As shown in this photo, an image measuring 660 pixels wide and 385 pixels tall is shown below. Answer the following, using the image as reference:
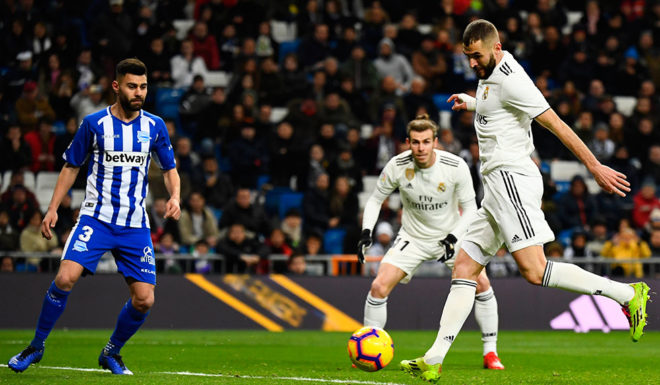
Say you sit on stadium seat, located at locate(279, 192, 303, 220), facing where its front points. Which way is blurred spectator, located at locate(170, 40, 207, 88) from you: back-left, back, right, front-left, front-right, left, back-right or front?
back-right

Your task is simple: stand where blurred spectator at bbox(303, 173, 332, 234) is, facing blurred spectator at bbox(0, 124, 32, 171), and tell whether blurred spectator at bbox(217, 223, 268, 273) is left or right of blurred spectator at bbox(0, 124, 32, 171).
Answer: left

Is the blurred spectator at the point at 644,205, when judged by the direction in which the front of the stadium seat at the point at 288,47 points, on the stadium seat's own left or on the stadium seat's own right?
on the stadium seat's own left

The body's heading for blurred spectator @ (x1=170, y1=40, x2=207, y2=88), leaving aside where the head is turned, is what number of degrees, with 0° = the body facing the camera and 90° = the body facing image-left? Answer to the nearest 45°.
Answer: approximately 0°

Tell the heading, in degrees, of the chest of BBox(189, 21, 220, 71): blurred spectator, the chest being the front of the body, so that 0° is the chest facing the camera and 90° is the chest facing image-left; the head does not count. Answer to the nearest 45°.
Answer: approximately 0°

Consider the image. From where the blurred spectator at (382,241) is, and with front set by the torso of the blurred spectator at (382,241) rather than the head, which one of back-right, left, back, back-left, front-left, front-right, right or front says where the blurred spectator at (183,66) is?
back-right

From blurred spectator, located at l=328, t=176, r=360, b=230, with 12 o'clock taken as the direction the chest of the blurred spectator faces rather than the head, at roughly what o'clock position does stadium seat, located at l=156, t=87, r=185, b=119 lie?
The stadium seat is roughly at 4 o'clock from the blurred spectator.

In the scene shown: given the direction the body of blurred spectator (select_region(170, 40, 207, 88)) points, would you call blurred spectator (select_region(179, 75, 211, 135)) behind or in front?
in front

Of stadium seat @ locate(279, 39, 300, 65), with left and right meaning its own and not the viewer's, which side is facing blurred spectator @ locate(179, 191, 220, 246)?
front

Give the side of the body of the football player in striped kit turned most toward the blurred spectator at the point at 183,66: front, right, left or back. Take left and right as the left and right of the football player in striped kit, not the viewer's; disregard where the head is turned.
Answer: back

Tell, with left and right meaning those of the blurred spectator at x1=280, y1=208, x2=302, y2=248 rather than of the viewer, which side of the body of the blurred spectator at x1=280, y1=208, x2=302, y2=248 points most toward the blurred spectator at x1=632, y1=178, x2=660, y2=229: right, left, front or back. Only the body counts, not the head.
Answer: left

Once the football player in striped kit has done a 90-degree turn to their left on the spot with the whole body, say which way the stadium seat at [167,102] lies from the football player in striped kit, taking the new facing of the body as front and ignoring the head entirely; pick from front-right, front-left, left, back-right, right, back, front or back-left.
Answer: left

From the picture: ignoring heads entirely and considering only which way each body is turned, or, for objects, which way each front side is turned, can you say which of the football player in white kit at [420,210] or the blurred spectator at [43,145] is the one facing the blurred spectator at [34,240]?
the blurred spectator at [43,145]

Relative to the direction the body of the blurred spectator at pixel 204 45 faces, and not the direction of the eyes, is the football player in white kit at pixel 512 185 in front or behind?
in front

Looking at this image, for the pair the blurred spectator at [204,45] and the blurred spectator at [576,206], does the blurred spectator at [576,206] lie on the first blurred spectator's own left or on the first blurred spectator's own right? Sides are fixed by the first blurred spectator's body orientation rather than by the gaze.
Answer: on the first blurred spectator's own left

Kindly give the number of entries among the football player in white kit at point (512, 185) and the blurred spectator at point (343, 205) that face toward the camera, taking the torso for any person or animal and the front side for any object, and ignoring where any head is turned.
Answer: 1
